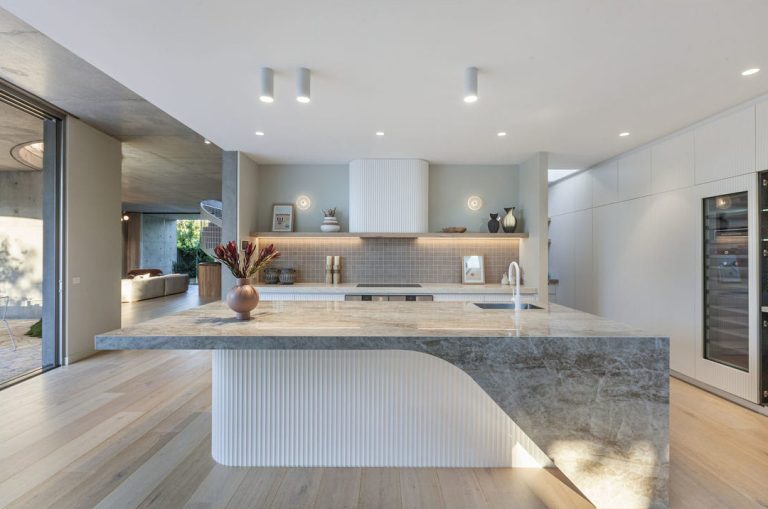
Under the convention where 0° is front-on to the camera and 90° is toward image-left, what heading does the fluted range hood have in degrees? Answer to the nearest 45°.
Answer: approximately 0°

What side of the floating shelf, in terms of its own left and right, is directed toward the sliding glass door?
right

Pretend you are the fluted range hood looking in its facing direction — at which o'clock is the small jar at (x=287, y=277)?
The small jar is roughly at 3 o'clock from the fluted range hood.

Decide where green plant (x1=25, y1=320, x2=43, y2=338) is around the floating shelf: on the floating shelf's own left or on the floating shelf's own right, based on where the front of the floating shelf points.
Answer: on the floating shelf's own right
